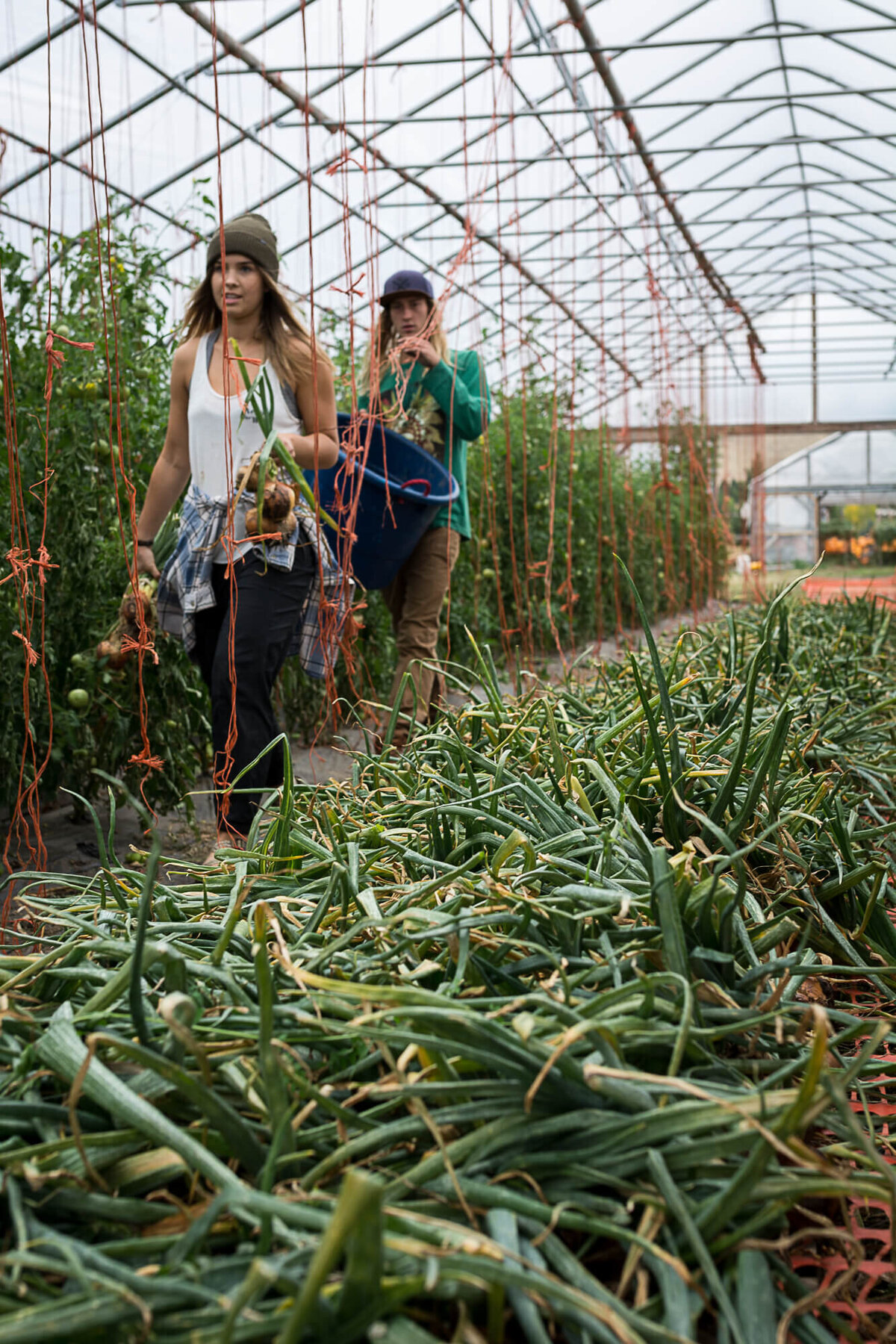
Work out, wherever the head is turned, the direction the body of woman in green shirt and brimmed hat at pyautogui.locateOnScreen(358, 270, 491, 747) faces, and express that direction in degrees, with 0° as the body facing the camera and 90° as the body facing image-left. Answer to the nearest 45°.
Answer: approximately 45°

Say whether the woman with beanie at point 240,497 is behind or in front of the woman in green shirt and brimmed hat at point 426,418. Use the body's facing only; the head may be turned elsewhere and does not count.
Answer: in front
